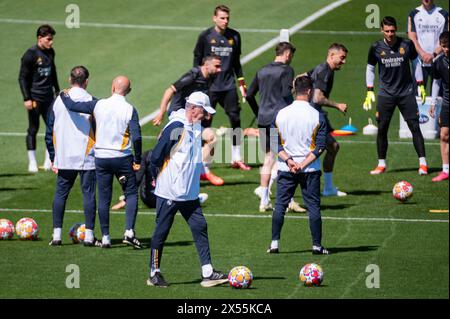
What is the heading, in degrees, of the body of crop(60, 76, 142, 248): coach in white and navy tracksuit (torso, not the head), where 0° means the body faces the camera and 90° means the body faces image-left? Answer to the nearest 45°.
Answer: approximately 180°

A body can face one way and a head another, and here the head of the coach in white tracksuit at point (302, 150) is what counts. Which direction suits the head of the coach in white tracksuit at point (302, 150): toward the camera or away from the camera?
away from the camera

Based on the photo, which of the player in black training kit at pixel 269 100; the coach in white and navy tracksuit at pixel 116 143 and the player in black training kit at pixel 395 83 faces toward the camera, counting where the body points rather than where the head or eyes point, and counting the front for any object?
the player in black training kit at pixel 395 83

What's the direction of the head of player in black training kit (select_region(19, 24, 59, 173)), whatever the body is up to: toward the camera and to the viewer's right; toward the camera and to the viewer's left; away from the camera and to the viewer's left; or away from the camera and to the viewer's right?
toward the camera and to the viewer's right

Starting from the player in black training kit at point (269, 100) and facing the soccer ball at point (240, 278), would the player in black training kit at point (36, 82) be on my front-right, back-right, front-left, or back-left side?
back-right

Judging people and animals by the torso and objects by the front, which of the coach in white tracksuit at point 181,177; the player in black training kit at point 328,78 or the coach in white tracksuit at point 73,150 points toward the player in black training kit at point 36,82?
the coach in white tracksuit at point 73,150

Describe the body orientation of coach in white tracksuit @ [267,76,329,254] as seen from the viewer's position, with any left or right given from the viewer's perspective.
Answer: facing away from the viewer

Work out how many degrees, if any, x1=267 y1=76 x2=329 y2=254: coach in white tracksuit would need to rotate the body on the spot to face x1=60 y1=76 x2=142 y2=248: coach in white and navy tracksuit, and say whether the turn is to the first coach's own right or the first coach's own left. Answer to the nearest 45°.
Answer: approximately 90° to the first coach's own left

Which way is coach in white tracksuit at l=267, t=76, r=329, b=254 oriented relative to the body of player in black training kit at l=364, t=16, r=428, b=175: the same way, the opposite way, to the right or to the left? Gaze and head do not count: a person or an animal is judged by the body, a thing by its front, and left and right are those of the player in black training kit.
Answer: the opposite way

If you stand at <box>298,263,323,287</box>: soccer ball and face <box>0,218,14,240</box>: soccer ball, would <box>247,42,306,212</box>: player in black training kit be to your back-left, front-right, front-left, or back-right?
front-right

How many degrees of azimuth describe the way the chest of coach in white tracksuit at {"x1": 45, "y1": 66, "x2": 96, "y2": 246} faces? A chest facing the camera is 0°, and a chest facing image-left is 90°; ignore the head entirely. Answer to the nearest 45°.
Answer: approximately 180°

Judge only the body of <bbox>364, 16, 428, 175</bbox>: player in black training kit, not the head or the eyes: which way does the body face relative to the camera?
toward the camera
